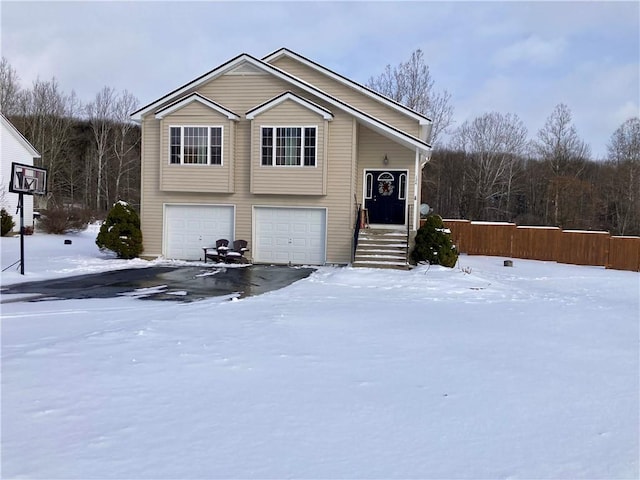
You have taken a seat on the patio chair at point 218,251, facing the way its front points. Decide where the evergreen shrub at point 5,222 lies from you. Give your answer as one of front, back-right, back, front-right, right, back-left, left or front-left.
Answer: right

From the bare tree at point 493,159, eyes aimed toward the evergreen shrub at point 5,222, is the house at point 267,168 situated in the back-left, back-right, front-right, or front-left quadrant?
front-left

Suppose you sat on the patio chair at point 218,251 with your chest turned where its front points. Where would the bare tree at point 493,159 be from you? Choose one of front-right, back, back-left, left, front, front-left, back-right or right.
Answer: back

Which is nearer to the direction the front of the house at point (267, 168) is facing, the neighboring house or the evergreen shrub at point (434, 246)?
the evergreen shrub

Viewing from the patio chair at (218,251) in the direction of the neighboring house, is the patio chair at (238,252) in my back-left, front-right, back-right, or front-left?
back-right

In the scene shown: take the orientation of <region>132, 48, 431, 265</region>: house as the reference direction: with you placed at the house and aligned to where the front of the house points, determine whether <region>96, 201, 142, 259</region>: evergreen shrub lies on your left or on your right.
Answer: on your right

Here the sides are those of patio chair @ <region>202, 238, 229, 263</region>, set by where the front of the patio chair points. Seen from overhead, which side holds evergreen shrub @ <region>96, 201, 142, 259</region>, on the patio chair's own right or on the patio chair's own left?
on the patio chair's own right

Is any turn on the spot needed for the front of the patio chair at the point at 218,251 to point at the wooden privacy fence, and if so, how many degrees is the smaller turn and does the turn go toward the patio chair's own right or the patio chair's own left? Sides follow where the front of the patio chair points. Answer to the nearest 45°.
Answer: approximately 135° to the patio chair's own left

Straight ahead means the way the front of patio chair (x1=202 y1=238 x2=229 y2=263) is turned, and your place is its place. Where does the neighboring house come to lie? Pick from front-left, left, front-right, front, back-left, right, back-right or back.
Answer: right

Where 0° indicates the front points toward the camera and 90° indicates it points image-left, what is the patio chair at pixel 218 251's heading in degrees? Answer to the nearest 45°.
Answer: approximately 45°

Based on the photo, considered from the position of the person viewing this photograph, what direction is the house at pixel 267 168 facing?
facing the viewer

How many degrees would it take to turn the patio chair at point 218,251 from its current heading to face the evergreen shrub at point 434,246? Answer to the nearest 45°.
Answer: approximately 135° to its left

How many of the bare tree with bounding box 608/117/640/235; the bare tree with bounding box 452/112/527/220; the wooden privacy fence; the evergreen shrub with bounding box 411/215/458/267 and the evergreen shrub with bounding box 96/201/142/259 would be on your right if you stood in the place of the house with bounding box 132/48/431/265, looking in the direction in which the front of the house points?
1

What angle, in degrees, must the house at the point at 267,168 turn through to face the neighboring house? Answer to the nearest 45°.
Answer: approximately 135° to its right
